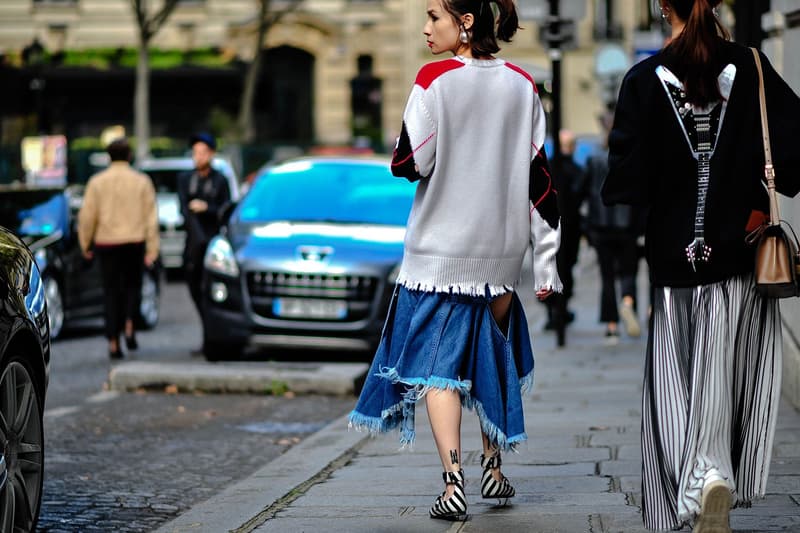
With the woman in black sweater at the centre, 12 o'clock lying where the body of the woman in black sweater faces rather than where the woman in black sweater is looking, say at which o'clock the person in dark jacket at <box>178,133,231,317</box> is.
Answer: The person in dark jacket is roughly at 11 o'clock from the woman in black sweater.

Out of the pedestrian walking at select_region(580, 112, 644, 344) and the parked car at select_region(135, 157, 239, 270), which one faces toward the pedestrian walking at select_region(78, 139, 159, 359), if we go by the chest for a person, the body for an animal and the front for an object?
the parked car

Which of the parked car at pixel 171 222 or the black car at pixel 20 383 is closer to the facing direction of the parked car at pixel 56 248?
the black car

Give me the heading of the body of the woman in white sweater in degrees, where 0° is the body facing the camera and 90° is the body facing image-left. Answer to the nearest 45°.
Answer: approximately 180°

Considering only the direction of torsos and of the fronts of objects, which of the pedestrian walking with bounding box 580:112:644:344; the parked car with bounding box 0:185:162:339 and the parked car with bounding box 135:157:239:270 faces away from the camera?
the pedestrian walking

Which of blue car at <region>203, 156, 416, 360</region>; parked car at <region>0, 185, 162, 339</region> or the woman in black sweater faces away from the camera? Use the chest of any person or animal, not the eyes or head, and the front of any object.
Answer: the woman in black sweater

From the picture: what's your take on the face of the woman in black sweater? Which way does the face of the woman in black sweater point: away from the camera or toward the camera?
away from the camera

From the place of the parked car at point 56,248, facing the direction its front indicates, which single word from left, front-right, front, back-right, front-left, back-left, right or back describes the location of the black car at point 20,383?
front-left

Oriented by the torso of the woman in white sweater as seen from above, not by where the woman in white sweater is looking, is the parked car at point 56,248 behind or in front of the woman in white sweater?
in front

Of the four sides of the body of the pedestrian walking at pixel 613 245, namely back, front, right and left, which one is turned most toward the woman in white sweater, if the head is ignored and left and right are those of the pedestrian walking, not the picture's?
back

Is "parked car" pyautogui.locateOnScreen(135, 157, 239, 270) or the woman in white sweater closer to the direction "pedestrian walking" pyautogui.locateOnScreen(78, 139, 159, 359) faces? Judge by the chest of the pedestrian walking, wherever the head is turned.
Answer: the parked car

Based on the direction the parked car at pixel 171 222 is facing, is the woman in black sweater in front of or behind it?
in front

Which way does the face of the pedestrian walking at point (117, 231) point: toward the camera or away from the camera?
away from the camera

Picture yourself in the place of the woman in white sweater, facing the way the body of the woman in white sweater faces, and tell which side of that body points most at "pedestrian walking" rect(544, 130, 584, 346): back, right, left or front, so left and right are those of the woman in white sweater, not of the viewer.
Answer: front

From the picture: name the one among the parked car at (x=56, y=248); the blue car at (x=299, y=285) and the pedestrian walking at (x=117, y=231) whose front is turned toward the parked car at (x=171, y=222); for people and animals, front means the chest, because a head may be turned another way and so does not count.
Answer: the pedestrian walking

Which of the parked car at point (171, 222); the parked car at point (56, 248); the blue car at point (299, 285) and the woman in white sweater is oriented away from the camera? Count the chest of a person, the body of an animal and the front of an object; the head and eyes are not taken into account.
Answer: the woman in white sweater

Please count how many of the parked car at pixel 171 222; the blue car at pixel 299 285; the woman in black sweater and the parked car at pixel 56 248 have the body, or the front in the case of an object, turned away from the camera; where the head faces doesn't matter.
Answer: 1

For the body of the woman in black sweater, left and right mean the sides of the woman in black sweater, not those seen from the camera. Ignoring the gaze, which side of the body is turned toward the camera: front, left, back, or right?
back
